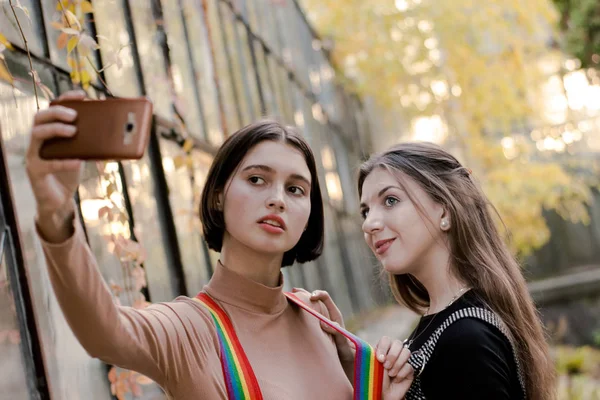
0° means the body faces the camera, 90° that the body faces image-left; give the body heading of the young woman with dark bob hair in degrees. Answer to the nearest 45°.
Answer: approximately 315°

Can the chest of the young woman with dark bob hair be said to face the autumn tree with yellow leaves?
no

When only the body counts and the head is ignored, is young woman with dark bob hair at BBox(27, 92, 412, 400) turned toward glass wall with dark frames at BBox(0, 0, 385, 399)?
no
